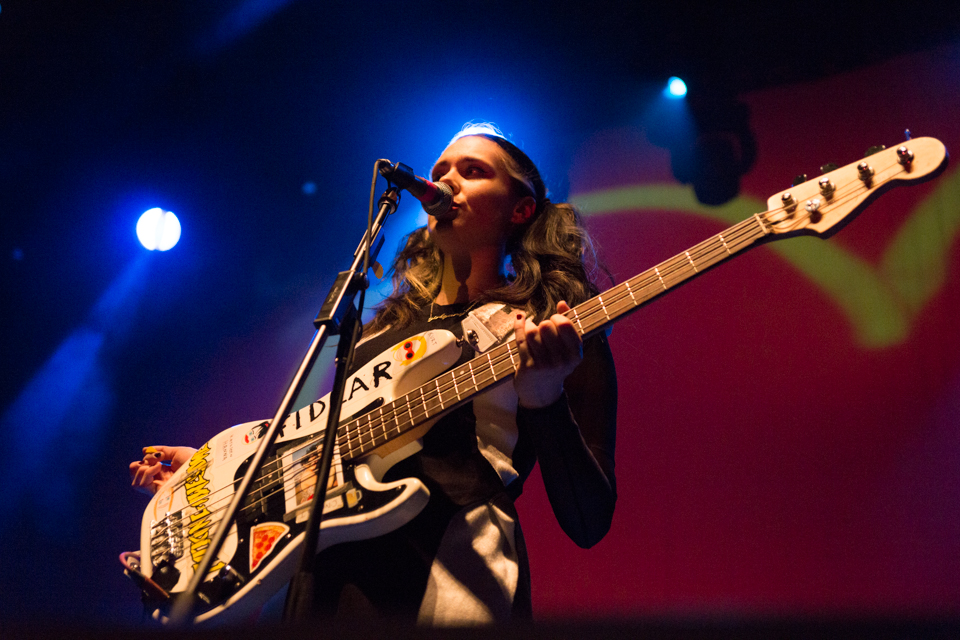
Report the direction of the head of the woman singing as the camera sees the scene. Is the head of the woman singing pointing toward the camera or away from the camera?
toward the camera

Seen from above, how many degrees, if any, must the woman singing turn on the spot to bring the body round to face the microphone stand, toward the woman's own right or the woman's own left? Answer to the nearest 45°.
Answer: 0° — they already face it

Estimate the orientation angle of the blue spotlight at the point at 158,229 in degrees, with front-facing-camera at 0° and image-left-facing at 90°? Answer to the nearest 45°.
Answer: approximately 0°

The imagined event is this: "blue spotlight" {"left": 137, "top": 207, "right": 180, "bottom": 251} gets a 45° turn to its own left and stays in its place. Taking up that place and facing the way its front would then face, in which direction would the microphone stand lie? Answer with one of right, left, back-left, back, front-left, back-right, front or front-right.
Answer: front-right

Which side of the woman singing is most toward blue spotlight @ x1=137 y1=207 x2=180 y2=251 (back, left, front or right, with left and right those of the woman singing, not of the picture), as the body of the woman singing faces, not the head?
right

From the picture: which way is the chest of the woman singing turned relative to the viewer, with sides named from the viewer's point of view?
facing the viewer and to the left of the viewer

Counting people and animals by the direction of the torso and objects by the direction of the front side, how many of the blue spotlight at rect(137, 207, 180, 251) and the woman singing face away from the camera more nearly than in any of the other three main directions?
0

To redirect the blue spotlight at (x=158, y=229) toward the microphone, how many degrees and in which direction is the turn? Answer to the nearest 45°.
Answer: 0° — it already faces it
